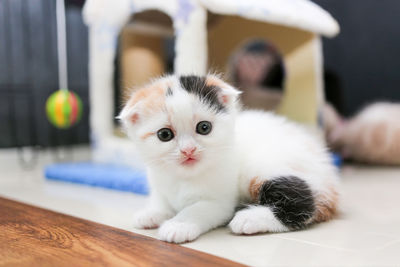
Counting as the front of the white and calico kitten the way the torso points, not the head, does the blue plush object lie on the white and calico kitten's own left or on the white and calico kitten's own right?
on the white and calico kitten's own right

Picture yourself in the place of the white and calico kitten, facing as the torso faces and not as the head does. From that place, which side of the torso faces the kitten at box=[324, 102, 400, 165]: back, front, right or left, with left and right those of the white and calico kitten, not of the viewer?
back

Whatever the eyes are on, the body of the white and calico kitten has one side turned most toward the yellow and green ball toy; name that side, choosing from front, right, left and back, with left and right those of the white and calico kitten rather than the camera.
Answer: right

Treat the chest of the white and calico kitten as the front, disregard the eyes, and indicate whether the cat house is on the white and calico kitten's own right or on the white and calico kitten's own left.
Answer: on the white and calico kitten's own right

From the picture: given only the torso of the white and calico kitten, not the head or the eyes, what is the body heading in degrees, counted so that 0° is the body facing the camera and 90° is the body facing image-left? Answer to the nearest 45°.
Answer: approximately 45°
